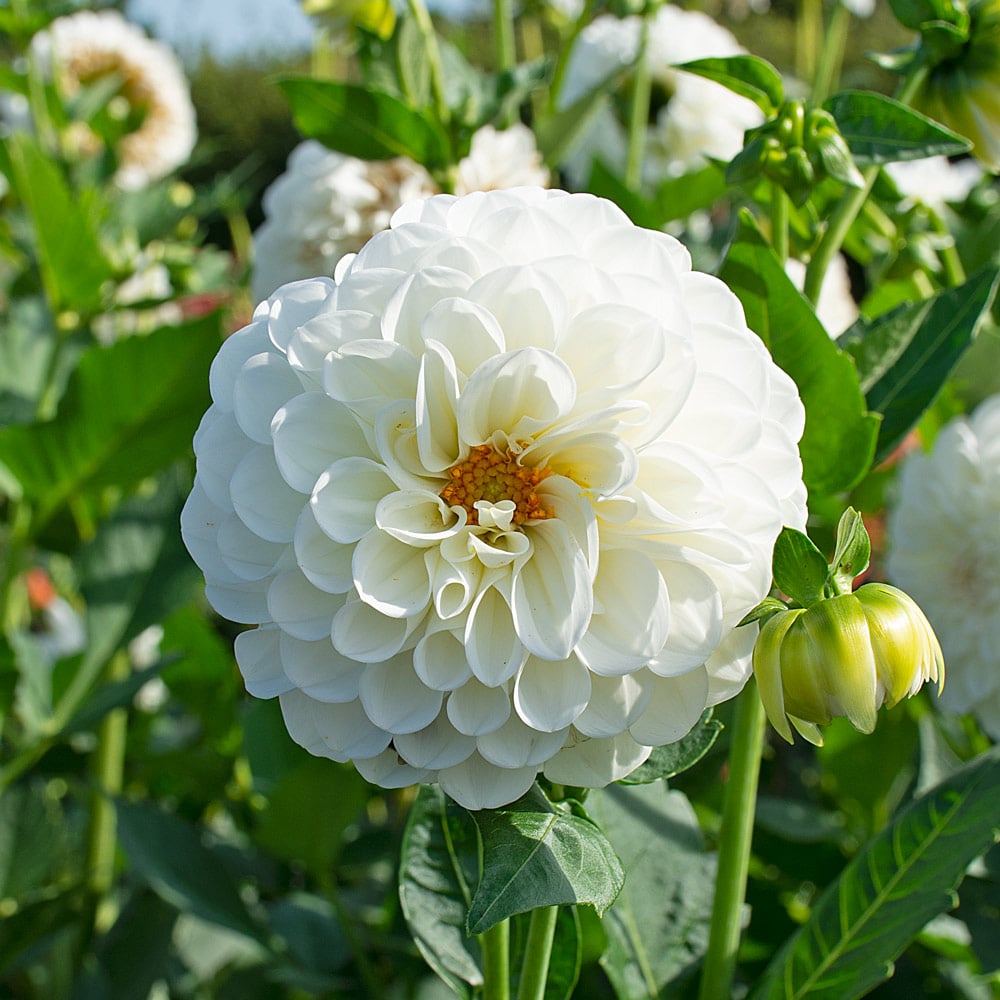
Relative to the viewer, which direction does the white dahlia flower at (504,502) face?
toward the camera

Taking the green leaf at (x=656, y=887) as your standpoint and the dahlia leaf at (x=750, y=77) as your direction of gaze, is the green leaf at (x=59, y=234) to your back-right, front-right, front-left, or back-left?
front-left

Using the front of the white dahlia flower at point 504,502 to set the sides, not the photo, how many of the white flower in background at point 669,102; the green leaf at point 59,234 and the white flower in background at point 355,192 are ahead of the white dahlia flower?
0

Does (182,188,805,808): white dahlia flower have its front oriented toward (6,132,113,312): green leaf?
no

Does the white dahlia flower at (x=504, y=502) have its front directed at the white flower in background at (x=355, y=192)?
no

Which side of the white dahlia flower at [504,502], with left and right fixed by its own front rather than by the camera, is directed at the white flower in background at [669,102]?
back
